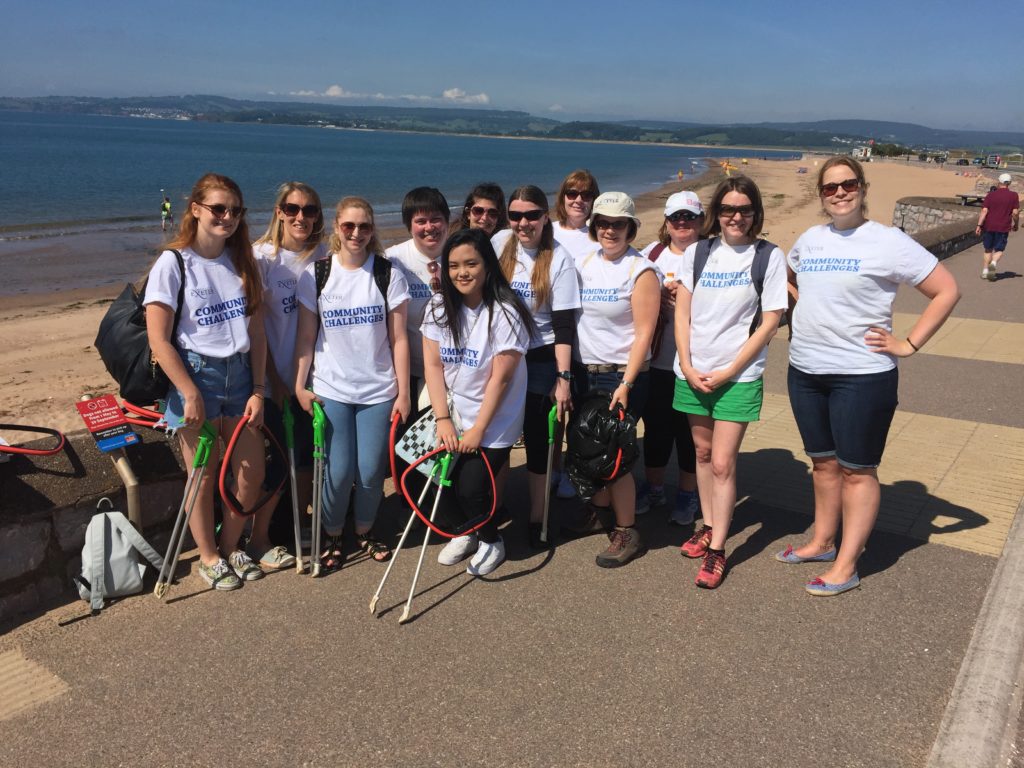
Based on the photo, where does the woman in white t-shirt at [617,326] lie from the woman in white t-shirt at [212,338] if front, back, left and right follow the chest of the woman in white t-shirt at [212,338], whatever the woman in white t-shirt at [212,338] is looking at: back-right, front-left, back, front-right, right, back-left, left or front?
front-left

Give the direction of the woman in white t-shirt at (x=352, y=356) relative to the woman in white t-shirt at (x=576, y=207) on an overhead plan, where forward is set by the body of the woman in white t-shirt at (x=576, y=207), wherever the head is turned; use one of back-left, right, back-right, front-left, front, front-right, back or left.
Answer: front-right

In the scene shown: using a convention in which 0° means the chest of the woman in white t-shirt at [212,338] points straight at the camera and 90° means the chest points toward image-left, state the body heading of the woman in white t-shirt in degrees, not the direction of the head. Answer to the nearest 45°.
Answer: approximately 315°

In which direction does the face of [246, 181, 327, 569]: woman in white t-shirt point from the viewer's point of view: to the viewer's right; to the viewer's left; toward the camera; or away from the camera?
toward the camera

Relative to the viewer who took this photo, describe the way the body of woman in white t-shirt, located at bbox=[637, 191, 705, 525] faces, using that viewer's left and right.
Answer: facing the viewer

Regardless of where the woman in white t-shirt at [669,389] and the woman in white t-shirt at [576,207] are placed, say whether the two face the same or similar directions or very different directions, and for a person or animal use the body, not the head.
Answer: same or similar directions

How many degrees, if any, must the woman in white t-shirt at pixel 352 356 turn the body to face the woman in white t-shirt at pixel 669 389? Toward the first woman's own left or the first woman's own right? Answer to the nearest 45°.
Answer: approximately 90° to the first woman's own left

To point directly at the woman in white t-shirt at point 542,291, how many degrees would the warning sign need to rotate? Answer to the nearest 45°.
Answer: approximately 90° to its left

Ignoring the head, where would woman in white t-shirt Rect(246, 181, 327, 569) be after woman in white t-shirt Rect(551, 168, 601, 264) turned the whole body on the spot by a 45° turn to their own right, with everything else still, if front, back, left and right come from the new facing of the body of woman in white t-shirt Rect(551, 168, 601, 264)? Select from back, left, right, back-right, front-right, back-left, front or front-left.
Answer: front

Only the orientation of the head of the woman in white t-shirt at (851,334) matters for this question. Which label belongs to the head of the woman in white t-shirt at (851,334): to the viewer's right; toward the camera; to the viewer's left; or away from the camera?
toward the camera

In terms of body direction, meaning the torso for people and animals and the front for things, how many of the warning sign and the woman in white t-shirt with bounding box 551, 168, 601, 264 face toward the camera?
2

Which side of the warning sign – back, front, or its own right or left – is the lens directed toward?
front

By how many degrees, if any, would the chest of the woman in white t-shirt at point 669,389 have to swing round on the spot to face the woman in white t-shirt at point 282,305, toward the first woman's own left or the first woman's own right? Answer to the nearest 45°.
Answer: approximately 45° to the first woman's own right

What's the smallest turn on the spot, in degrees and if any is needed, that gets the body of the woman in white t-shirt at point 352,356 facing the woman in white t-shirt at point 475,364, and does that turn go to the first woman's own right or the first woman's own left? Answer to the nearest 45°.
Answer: approximately 90° to the first woman's own left

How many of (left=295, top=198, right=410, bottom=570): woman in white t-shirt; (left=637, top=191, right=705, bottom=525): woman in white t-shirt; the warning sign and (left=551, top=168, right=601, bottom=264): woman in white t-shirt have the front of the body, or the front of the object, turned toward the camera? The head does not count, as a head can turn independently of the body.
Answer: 4

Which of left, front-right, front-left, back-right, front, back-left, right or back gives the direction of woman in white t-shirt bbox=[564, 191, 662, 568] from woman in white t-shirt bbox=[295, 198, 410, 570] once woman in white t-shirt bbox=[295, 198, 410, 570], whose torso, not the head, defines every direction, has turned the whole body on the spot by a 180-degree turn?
right

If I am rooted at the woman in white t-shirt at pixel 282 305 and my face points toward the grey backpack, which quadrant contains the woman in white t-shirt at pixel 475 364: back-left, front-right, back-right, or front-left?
back-left

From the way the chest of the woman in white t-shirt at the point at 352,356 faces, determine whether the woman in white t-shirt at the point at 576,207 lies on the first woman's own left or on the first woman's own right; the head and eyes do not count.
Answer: on the first woman's own left

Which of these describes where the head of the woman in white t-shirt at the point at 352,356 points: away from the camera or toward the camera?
toward the camera
